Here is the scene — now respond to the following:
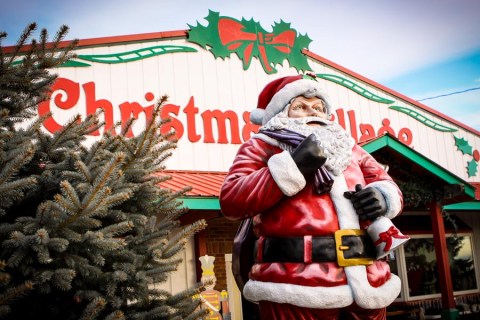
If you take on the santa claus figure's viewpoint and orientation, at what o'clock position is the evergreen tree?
The evergreen tree is roughly at 4 o'clock from the santa claus figure.

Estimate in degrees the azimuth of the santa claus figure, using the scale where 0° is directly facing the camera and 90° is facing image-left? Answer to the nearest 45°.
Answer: approximately 315°
